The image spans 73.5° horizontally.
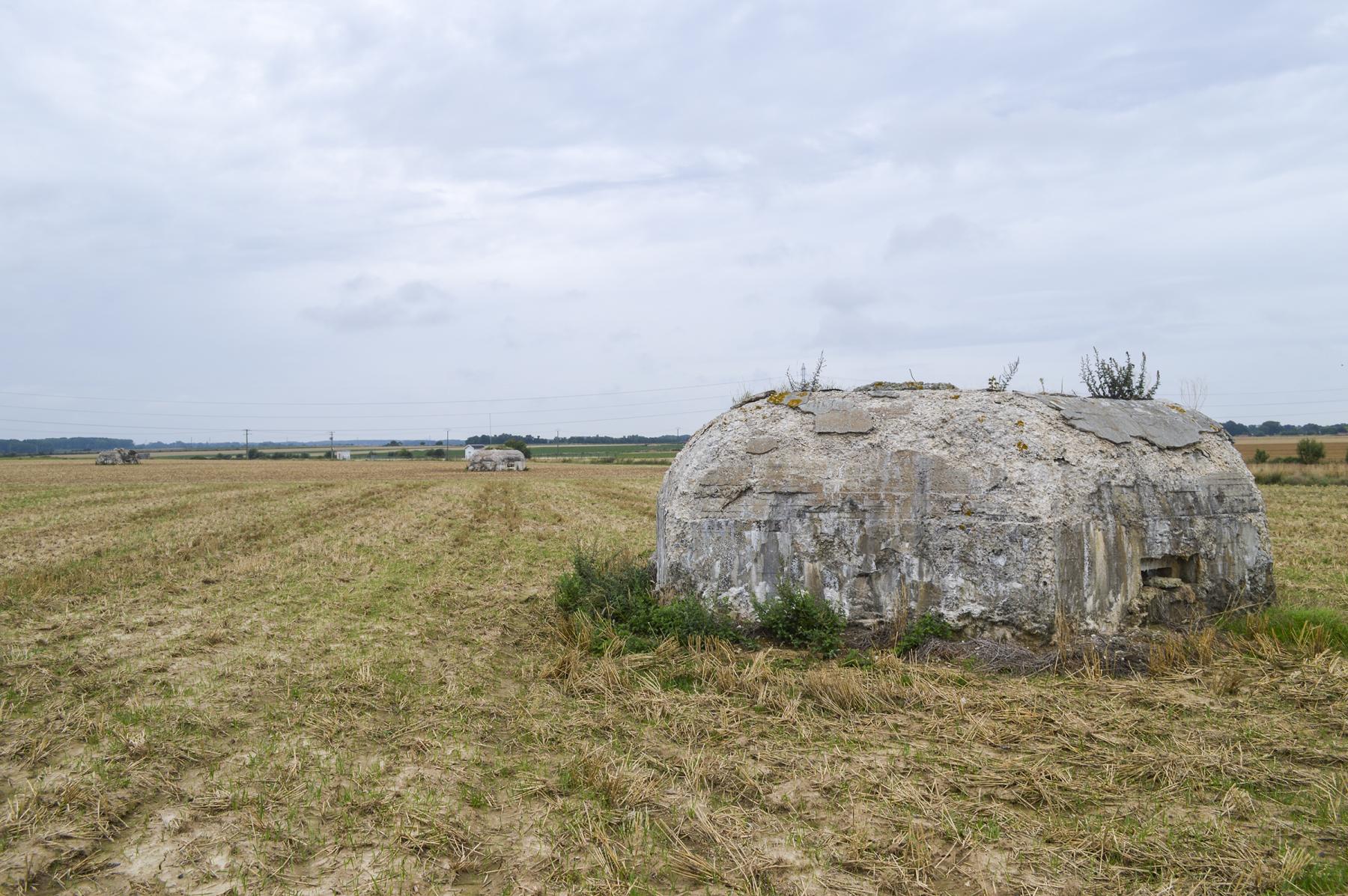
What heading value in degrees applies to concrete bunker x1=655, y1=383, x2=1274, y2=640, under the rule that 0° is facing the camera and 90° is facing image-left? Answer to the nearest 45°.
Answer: approximately 315°

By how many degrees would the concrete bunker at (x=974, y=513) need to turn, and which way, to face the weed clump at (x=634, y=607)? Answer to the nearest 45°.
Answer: approximately 135° to its right

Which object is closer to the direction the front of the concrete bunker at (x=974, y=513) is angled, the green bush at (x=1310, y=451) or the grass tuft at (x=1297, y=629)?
the grass tuft

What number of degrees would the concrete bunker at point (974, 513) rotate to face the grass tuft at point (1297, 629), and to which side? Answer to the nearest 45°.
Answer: approximately 45° to its left

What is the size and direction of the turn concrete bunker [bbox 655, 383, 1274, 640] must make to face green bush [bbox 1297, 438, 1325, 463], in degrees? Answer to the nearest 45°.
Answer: approximately 135° to its left

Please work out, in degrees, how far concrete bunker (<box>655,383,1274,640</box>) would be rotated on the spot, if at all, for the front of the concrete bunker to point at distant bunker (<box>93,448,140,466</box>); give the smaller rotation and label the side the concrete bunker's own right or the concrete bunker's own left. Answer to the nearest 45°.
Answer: approximately 180°

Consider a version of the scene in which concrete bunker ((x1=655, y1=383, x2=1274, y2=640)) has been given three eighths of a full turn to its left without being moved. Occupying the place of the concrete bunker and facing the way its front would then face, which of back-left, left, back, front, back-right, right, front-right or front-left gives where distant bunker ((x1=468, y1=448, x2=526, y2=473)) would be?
front-left
